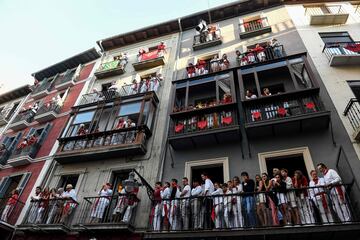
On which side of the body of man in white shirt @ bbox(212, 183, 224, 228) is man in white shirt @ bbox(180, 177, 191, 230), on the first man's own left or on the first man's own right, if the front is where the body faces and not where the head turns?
on the first man's own right

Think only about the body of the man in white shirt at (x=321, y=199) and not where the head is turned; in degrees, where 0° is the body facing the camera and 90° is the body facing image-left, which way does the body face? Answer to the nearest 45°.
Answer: approximately 45°

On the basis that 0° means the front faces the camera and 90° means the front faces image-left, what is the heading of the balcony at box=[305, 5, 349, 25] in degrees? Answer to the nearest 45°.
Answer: approximately 0°

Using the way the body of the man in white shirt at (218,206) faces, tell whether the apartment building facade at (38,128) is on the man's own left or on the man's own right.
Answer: on the man's own right

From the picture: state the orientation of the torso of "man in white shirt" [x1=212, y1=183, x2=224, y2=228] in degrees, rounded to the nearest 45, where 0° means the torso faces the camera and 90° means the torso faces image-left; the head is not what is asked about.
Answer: approximately 45°
